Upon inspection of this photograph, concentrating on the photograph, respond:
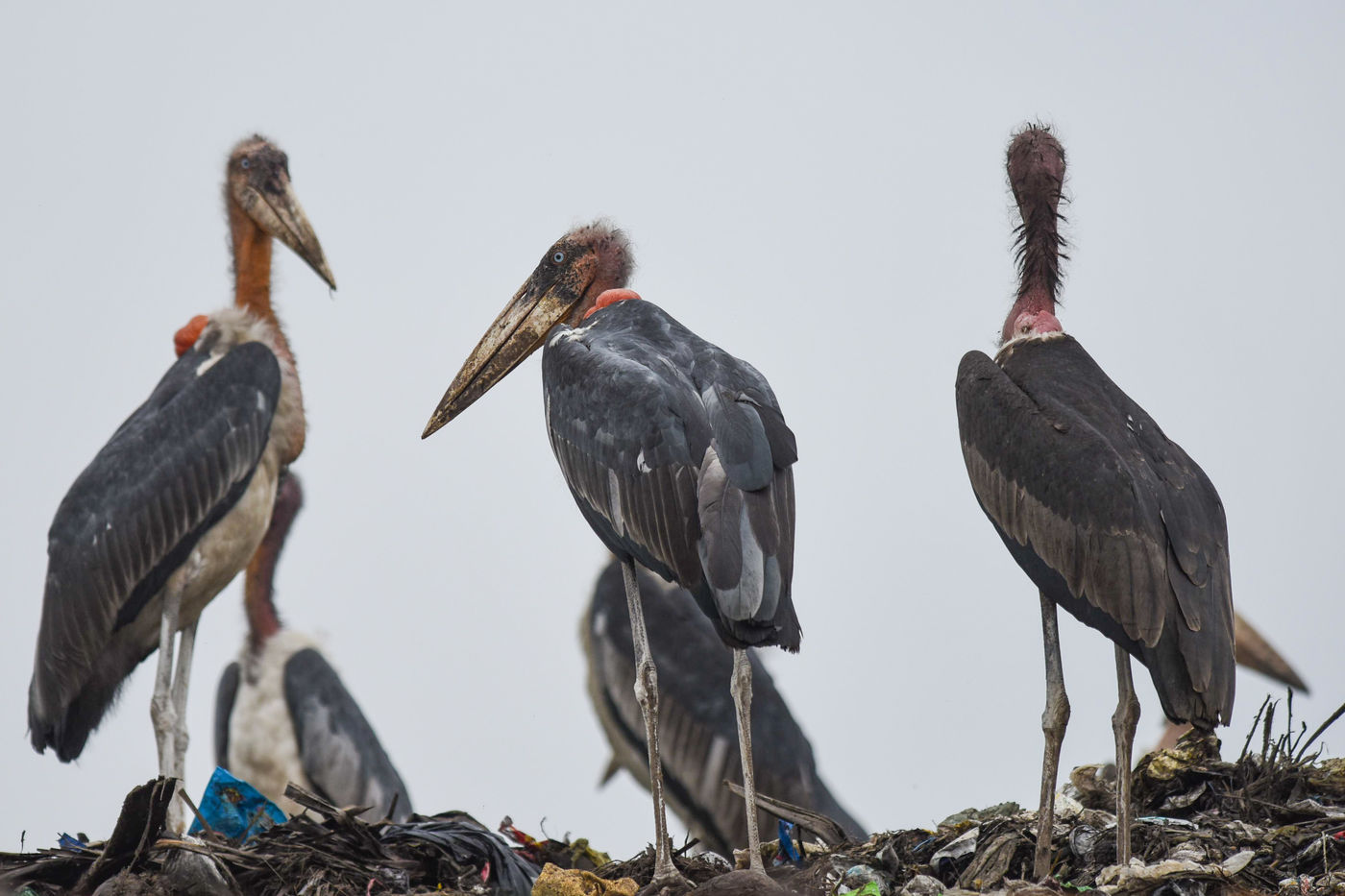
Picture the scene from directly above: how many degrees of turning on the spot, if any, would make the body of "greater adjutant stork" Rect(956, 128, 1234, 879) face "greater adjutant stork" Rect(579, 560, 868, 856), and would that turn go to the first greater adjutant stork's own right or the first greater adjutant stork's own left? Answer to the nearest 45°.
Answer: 0° — it already faces it

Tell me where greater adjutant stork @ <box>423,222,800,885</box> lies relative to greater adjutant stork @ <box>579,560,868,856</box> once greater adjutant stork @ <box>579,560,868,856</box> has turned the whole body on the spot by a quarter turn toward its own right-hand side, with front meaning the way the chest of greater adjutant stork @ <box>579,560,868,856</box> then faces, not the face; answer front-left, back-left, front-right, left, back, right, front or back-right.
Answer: back

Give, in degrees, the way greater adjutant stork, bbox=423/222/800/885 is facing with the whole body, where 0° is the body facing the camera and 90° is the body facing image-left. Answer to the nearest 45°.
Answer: approximately 135°

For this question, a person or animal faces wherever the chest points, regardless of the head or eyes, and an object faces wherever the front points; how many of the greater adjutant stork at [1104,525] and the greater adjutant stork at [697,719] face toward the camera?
0

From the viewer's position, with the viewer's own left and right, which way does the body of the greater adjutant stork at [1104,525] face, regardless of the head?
facing away from the viewer and to the left of the viewer

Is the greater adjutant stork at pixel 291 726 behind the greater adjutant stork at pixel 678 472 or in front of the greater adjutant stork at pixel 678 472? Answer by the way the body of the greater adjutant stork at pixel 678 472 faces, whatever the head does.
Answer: in front

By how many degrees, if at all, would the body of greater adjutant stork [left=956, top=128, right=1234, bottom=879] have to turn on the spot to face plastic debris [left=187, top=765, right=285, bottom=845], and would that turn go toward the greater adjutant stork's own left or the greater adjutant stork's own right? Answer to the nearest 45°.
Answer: approximately 45° to the greater adjutant stork's own left

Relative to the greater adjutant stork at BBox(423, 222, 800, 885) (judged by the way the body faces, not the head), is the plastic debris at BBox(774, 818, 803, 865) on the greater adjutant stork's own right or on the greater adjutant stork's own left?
on the greater adjutant stork's own right

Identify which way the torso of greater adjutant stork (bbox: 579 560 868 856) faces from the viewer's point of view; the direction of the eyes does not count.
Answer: to the viewer's left
